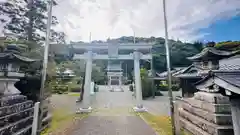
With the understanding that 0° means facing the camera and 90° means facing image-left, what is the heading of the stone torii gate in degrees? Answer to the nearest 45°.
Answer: approximately 0°

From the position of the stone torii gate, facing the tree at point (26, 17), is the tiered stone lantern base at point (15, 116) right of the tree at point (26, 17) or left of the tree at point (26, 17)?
left

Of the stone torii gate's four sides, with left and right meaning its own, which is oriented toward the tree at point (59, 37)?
right

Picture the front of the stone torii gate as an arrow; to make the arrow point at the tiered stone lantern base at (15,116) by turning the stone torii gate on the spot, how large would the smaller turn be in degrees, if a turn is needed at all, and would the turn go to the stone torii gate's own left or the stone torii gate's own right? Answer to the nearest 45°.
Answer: approximately 45° to the stone torii gate's own right

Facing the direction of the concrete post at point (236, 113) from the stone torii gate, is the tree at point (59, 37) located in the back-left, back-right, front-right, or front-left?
back-right

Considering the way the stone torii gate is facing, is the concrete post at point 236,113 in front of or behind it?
in front

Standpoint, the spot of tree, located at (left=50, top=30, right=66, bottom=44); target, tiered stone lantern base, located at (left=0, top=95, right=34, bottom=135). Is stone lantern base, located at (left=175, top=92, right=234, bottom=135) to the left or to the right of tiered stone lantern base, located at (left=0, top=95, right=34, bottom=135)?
left

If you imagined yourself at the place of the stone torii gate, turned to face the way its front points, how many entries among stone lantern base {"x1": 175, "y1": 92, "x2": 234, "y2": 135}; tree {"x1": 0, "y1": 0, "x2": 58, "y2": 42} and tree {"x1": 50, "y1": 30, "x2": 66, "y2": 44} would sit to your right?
2

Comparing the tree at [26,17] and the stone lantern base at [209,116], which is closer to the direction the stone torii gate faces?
the stone lantern base

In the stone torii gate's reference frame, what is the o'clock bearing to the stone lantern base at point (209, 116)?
The stone lantern base is roughly at 11 o'clock from the stone torii gate.
